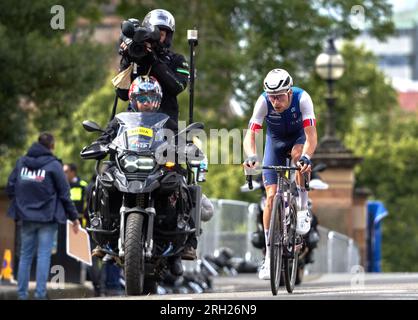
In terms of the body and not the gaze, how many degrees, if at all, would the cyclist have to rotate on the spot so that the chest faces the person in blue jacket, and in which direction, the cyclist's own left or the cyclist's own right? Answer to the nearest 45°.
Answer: approximately 135° to the cyclist's own right

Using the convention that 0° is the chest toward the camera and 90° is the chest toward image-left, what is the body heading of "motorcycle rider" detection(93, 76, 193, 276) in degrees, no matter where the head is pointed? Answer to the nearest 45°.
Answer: approximately 0°

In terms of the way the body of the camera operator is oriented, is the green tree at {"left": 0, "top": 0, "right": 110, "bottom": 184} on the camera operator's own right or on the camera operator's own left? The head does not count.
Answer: on the camera operator's own right

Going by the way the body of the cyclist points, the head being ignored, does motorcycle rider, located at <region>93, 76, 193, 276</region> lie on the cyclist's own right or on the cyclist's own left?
on the cyclist's own right

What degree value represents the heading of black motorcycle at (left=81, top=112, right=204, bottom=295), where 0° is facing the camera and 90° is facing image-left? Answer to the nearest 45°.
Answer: approximately 0°

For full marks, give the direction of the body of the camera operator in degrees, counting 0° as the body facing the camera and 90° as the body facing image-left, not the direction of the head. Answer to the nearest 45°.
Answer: approximately 45°

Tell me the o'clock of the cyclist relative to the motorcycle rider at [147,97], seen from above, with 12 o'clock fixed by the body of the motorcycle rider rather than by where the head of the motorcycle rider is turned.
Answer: The cyclist is roughly at 9 o'clock from the motorcycle rider.

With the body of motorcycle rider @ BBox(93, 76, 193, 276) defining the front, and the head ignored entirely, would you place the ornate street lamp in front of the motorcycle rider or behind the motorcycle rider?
behind

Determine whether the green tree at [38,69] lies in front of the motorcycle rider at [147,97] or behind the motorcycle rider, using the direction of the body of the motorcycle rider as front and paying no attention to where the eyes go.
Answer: behind

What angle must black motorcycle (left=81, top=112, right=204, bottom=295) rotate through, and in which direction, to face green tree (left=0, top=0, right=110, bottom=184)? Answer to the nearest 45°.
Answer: approximately 180°
